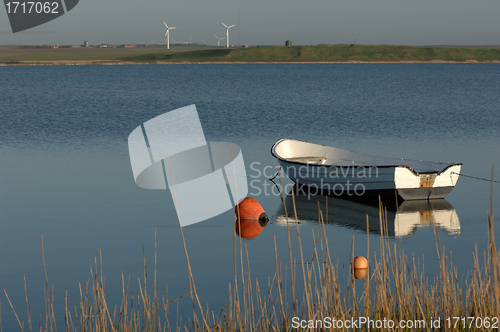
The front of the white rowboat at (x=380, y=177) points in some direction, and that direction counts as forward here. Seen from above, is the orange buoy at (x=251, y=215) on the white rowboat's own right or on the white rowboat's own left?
on the white rowboat's own left

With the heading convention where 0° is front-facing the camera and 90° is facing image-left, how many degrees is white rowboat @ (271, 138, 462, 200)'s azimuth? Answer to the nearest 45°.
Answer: approximately 135°
